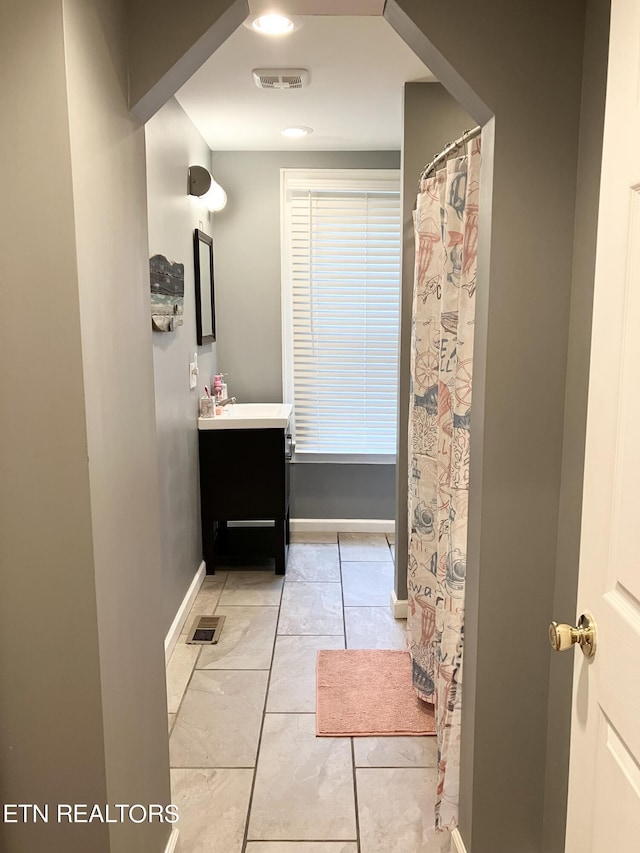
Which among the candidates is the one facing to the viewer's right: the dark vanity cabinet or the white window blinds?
the dark vanity cabinet

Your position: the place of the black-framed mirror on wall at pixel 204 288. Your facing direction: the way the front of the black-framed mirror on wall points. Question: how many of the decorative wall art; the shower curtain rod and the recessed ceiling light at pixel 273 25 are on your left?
0

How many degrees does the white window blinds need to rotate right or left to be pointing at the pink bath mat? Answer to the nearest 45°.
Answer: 0° — it already faces it

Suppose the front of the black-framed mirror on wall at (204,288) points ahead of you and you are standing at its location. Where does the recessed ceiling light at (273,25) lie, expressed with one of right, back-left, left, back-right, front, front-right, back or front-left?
right

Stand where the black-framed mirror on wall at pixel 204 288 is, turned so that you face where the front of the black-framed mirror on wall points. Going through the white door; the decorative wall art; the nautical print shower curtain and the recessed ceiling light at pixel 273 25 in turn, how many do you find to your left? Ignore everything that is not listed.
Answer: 0

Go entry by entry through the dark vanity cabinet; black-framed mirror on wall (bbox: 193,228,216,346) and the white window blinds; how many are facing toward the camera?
1

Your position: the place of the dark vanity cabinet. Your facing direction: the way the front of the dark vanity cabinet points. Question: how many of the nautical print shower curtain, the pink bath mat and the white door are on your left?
0

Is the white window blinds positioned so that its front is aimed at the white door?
yes

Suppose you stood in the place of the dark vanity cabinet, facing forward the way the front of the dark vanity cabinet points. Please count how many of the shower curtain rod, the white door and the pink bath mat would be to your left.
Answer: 0

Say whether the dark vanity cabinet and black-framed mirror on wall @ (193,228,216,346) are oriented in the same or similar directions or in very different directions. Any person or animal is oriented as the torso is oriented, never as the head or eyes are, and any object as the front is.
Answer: same or similar directions

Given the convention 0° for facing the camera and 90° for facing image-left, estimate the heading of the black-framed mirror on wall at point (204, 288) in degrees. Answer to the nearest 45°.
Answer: approximately 270°

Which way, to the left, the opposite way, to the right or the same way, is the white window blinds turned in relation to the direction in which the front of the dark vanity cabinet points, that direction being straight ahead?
to the right

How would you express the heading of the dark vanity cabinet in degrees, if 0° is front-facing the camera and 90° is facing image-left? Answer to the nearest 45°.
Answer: approximately 270°

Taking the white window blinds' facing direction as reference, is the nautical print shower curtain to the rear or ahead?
ahead

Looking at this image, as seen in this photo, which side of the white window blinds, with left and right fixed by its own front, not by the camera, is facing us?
front

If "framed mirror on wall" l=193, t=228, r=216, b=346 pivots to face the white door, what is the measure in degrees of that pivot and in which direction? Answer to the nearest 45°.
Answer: approximately 90° to its right

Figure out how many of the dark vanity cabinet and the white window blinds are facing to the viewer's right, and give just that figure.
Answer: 1
